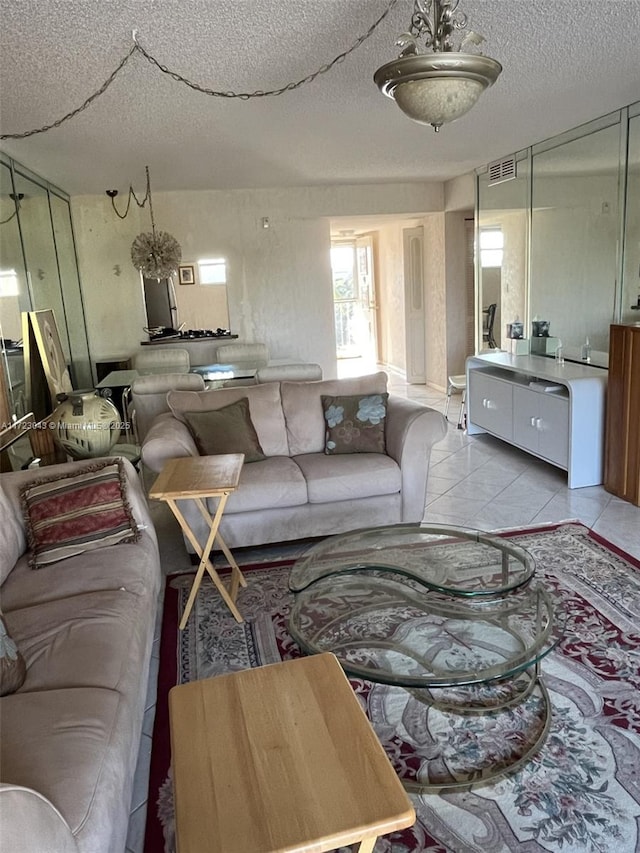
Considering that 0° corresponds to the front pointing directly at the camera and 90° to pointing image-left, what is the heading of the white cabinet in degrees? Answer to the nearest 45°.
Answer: approximately 45°

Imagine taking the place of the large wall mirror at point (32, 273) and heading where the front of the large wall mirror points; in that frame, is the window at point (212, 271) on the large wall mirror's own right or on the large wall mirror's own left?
on the large wall mirror's own left

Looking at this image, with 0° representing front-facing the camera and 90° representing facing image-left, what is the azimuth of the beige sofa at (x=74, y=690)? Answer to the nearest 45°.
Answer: approximately 270°

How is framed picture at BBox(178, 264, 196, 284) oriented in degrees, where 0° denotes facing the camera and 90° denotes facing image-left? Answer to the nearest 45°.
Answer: approximately 0°
